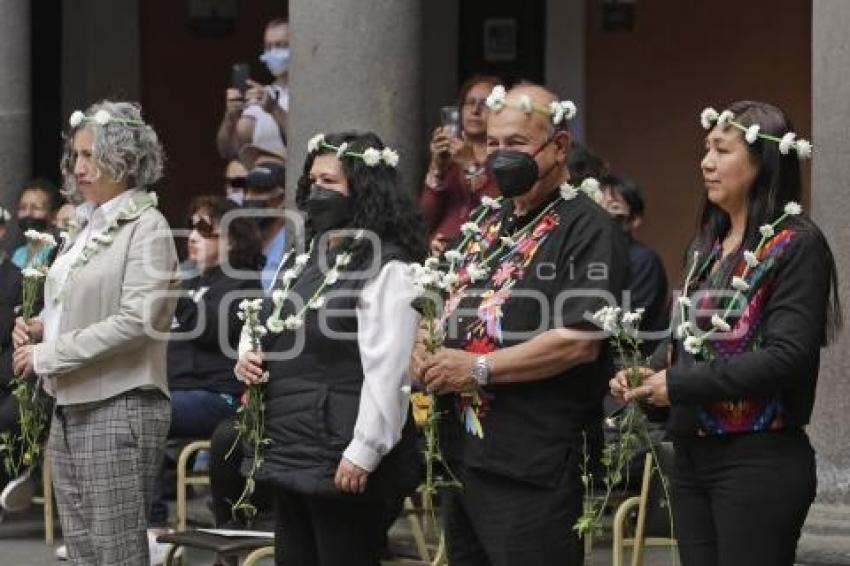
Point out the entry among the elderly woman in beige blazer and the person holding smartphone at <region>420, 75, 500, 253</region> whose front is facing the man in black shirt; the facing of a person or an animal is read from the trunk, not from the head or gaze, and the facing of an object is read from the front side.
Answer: the person holding smartphone

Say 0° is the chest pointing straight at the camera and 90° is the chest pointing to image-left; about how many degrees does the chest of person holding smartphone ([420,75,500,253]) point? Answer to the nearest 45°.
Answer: approximately 0°

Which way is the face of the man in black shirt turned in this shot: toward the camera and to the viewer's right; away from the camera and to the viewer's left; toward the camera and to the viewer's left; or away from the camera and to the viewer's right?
toward the camera and to the viewer's left

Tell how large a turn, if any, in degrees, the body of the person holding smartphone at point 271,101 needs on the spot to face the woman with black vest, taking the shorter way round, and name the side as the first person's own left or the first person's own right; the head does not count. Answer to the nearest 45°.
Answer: approximately 45° to the first person's own left

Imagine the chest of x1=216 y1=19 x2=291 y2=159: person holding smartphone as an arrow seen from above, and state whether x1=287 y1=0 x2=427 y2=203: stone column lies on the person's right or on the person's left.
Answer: on the person's left

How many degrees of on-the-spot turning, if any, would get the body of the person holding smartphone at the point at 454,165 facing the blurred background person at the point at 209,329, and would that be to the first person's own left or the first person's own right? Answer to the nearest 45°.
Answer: approximately 90° to the first person's own right

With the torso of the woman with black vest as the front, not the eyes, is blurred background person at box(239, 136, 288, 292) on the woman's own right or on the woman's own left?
on the woman's own right

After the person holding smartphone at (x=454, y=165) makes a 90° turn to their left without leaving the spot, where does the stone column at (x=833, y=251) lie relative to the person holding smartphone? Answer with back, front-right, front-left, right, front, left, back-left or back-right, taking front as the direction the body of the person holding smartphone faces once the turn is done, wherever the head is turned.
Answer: front-right

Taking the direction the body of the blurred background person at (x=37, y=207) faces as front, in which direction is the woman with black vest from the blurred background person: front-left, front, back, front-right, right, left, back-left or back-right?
front-left

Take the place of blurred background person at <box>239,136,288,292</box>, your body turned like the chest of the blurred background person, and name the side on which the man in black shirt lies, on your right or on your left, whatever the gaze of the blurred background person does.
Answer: on your left
